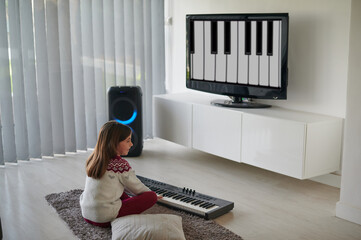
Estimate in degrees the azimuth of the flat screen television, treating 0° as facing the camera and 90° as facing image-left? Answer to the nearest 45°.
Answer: approximately 45°

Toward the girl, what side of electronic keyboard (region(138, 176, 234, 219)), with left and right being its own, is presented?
front

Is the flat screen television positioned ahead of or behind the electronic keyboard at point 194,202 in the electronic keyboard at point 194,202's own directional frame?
behind

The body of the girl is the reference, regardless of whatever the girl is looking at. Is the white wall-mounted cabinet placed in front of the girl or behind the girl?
in front

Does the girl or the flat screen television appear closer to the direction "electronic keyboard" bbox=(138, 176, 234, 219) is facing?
the girl

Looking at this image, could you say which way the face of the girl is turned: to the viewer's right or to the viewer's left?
to the viewer's right

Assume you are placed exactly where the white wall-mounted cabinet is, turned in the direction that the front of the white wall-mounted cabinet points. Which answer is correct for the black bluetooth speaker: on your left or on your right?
on your right

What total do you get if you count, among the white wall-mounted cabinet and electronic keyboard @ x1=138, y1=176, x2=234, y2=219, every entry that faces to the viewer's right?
0

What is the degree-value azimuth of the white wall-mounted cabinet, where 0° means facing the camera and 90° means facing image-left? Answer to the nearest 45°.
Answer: approximately 45°

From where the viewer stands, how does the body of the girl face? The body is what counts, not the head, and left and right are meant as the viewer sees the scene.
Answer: facing away from the viewer and to the right of the viewer
